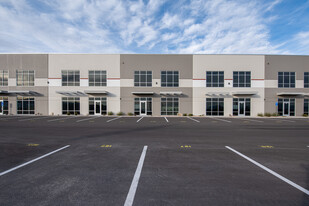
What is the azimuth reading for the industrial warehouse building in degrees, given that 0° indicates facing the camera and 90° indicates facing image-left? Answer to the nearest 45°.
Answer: approximately 0°
